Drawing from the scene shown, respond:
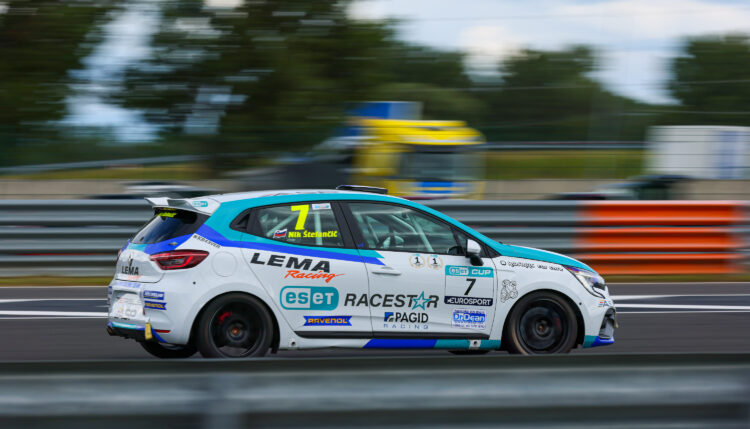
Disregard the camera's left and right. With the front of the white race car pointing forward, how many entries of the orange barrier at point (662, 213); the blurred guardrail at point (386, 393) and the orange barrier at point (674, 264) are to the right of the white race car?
1

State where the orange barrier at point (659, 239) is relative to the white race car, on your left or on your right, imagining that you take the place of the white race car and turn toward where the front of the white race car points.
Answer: on your left

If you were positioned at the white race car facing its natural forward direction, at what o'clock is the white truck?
The white truck is roughly at 10 o'clock from the white race car.

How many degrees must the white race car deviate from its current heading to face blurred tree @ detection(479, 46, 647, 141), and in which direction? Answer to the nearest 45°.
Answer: approximately 90° to its left

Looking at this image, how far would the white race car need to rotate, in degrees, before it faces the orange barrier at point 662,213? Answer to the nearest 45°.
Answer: approximately 45° to its left

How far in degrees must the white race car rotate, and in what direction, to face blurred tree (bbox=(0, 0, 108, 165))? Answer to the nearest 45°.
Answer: approximately 135° to its left

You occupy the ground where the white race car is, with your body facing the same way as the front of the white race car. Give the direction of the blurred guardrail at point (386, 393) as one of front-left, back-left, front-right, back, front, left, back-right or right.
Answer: right

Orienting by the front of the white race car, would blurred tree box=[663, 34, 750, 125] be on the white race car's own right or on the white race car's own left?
on the white race car's own left

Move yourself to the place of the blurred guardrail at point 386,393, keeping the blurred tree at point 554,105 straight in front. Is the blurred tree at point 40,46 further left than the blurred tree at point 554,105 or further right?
left

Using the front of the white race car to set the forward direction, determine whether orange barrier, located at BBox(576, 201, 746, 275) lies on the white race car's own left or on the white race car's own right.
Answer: on the white race car's own left

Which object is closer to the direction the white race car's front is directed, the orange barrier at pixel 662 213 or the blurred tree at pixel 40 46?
the orange barrier

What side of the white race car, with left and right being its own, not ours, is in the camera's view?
right

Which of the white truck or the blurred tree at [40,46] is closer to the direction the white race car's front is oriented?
the white truck
